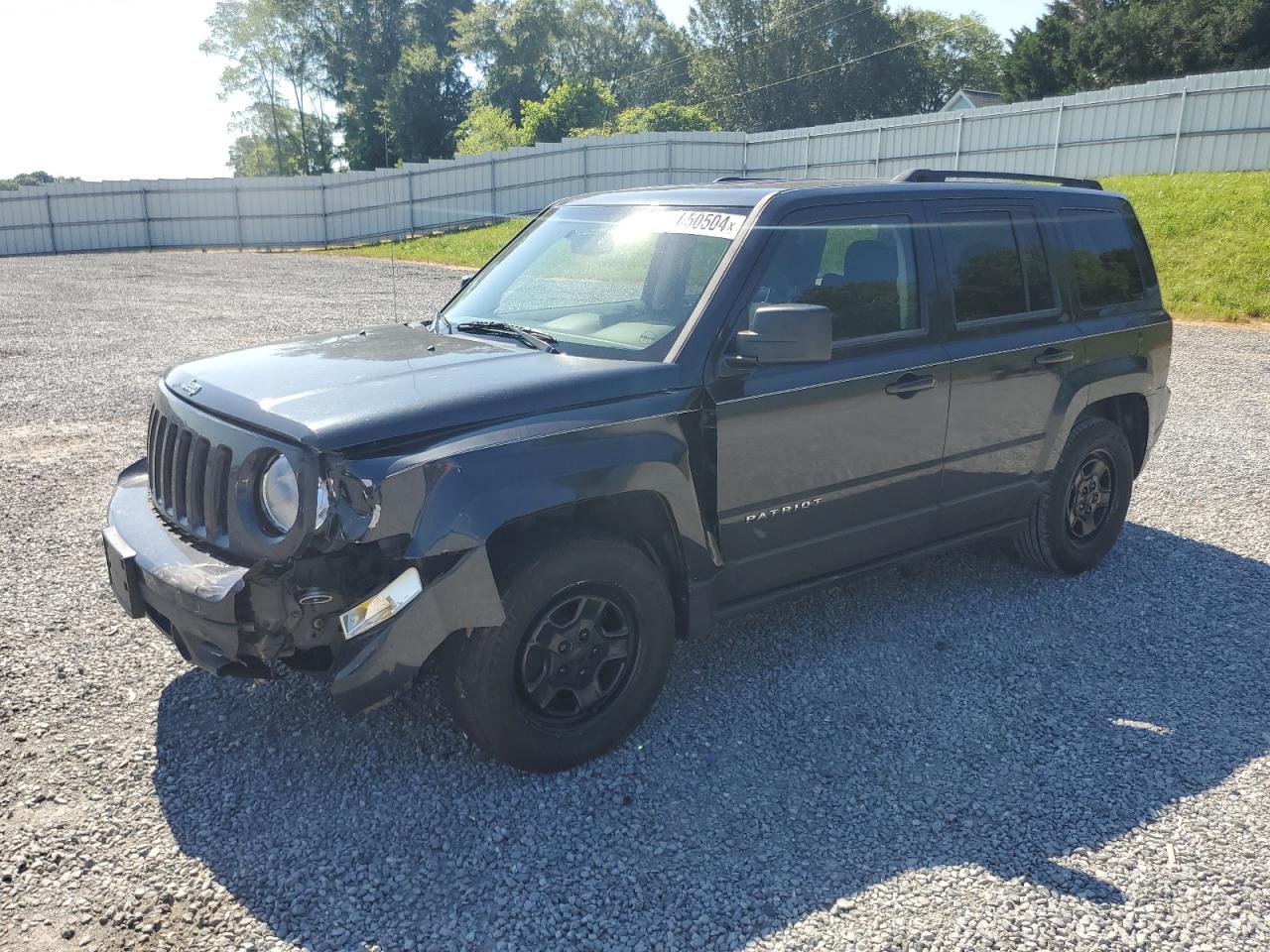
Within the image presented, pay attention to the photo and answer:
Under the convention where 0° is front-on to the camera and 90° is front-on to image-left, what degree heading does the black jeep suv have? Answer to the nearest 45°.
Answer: approximately 45°

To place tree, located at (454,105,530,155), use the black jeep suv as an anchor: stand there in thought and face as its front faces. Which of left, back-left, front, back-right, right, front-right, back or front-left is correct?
back-right

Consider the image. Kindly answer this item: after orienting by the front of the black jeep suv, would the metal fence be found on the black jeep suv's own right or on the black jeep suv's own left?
on the black jeep suv's own right

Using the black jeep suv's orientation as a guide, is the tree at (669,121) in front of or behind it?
behind

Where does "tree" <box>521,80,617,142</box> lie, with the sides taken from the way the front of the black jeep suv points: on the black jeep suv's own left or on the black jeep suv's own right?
on the black jeep suv's own right
